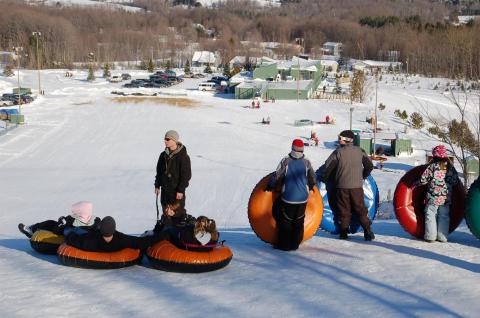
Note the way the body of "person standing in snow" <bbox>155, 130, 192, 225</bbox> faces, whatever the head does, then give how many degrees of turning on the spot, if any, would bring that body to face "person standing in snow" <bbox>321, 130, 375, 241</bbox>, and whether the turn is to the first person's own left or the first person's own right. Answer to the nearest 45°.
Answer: approximately 135° to the first person's own left

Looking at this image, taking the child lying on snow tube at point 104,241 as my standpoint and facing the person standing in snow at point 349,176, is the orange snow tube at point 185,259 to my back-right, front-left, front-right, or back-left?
front-right

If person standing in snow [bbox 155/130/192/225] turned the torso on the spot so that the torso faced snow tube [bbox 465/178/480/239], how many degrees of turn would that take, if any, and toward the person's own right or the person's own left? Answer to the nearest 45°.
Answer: approximately 135° to the person's own left

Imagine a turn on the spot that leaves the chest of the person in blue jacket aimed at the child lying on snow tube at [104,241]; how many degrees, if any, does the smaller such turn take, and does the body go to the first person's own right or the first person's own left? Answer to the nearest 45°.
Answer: approximately 90° to the first person's own left

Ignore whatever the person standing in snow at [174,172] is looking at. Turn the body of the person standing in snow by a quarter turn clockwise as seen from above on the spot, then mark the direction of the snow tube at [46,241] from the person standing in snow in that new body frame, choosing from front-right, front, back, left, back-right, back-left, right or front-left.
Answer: front-left

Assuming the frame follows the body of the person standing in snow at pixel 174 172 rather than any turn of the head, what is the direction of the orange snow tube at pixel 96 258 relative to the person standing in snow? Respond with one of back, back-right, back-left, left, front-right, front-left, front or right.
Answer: front

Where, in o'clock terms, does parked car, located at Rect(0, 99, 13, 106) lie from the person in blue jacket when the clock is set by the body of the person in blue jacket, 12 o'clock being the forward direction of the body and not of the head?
The parked car is roughly at 11 o'clock from the person in blue jacket.

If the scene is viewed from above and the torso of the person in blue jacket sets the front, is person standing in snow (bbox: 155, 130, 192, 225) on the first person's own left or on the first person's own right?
on the first person's own left

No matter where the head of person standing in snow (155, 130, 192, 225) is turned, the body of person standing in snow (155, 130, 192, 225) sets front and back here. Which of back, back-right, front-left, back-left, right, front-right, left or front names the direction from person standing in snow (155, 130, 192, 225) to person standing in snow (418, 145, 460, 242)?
back-left

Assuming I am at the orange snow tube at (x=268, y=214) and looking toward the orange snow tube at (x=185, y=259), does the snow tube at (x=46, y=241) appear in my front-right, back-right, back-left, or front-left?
front-right

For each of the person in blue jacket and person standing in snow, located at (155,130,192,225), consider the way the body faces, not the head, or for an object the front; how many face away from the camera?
1

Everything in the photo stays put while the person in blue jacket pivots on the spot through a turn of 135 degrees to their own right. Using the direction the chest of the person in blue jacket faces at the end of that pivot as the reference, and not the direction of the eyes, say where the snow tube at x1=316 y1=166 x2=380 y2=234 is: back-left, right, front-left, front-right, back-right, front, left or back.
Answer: left

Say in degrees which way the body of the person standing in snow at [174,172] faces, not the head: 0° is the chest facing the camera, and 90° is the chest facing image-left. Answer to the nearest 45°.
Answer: approximately 45°

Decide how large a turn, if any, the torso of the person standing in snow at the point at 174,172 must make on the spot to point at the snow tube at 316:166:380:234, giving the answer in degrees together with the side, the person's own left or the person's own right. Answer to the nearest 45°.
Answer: approximately 135° to the person's own left

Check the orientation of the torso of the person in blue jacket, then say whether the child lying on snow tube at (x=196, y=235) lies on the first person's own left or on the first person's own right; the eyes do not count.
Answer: on the first person's own left

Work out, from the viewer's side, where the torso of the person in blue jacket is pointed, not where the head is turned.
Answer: away from the camera

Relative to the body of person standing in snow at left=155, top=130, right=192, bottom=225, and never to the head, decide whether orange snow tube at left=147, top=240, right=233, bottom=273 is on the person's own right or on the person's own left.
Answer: on the person's own left

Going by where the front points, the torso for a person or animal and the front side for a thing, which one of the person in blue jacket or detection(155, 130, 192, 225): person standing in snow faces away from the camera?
the person in blue jacket

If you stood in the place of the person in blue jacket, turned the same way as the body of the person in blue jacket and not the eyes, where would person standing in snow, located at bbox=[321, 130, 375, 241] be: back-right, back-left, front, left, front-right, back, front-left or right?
front-right
